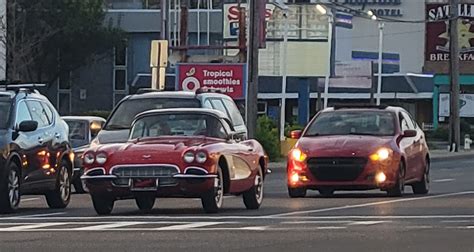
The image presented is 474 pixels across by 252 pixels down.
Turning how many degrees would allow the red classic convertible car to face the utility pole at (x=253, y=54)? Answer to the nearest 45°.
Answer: approximately 180°

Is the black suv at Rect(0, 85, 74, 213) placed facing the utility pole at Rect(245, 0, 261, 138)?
no

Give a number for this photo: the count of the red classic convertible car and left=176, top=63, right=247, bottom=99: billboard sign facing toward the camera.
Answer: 2

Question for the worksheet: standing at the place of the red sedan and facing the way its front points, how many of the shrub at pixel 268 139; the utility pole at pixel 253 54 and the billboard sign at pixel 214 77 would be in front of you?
0

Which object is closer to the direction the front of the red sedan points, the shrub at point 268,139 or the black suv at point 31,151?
the black suv

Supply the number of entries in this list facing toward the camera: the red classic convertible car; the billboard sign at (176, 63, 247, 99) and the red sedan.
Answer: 3

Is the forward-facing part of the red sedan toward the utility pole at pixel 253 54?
no

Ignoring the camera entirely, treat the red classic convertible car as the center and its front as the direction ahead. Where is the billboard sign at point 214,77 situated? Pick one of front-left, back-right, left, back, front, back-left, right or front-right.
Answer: back

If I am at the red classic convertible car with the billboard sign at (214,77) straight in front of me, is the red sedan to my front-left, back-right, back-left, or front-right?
front-right

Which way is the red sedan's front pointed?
toward the camera

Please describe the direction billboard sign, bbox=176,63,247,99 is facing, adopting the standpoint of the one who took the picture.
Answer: facing the viewer

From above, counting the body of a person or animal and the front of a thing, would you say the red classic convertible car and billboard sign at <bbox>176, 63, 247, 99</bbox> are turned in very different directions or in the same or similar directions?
same or similar directions

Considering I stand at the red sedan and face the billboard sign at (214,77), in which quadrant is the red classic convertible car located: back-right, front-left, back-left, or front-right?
back-left

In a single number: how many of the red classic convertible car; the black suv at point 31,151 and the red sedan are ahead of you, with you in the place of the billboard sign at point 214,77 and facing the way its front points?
3

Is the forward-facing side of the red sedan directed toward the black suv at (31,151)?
no

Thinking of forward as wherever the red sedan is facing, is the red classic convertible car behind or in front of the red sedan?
in front
